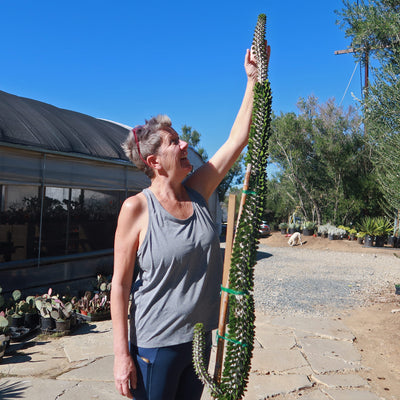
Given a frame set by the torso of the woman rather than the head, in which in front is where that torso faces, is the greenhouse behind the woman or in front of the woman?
behind

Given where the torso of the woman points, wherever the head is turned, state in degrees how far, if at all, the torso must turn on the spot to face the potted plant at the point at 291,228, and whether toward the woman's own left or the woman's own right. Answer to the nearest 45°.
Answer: approximately 135° to the woman's own left

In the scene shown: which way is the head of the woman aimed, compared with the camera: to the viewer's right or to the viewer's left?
to the viewer's right

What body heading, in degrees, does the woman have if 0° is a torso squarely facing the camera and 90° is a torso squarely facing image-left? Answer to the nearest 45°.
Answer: approximately 315°

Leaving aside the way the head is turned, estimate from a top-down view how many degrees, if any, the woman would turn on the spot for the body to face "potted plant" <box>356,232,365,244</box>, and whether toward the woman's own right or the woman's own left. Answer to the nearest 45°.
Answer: approximately 90° to the woman's own left

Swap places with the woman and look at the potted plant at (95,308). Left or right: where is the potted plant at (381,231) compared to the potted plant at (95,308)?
right

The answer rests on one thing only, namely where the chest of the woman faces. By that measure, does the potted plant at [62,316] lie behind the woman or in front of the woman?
behind

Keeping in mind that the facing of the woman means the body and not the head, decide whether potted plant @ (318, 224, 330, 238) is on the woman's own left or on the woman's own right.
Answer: on the woman's own left
